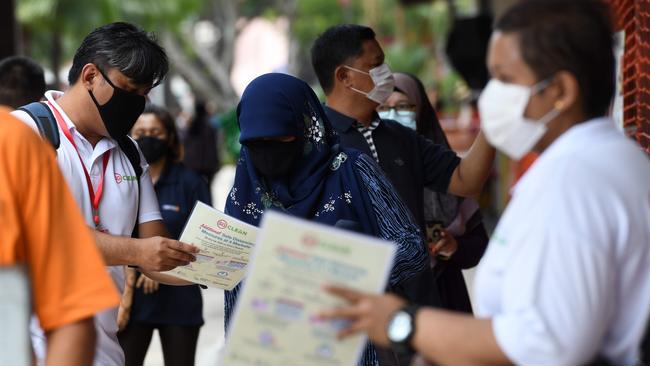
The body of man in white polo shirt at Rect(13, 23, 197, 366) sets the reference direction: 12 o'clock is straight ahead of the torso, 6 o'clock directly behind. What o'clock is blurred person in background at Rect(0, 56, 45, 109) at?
The blurred person in background is roughly at 7 o'clock from the man in white polo shirt.

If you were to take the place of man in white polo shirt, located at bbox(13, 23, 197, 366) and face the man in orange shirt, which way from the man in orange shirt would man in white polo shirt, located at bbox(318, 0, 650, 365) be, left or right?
left

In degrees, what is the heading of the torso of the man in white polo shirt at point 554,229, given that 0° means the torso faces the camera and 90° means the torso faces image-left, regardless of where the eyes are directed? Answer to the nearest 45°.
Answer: approximately 90°

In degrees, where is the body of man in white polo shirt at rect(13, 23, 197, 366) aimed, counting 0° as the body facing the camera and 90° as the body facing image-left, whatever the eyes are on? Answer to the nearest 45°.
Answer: approximately 315°

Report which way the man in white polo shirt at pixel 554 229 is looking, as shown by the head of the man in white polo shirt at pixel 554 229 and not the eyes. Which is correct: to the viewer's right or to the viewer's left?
to the viewer's left

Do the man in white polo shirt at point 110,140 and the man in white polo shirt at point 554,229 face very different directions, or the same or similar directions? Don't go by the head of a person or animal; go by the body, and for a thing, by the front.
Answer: very different directions

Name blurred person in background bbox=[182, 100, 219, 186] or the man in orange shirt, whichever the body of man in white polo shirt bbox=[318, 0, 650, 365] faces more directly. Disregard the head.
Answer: the man in orange shirt

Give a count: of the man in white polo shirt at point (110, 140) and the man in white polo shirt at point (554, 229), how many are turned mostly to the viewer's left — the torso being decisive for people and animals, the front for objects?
1
